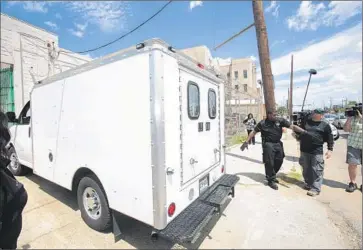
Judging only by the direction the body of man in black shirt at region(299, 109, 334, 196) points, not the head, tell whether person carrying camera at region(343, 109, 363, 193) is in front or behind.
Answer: behind

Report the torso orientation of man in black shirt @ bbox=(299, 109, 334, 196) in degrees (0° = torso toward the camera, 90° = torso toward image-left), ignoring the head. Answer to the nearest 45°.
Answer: approximately 45°

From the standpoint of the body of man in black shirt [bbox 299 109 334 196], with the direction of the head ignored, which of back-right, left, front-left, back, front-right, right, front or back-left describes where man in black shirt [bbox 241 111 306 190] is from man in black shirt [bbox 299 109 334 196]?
front-right

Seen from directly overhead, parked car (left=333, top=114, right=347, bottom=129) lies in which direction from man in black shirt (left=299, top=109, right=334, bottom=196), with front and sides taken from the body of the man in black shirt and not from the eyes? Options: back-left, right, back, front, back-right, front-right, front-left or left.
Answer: back-right

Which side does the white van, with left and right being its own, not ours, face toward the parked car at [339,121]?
right

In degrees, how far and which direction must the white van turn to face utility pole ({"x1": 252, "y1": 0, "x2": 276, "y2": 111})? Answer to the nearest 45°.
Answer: approximately 90° to its right

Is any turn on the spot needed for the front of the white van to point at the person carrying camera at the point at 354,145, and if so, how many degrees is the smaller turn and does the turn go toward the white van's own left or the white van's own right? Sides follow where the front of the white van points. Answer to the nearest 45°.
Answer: approximately 135° to the white van's own right

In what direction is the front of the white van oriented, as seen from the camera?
facing away from the viewer and to the left of the viewer
